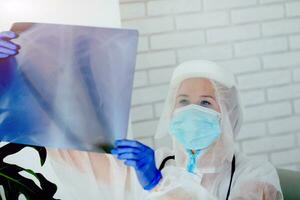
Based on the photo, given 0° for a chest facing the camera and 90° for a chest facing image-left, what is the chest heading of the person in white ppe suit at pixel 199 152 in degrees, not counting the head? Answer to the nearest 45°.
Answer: approximately 45°

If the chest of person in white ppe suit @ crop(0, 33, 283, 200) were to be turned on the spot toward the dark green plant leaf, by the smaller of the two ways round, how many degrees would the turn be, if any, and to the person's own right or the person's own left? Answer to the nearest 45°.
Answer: approximately 45° to the person's own right
